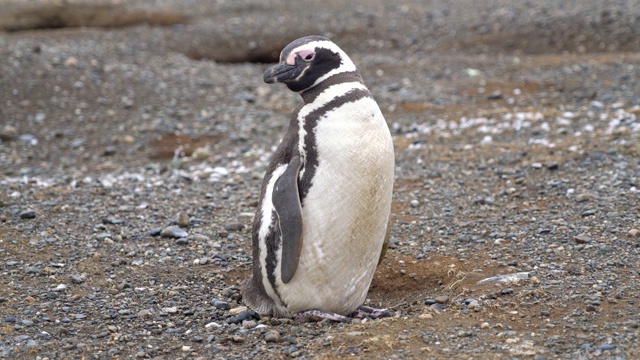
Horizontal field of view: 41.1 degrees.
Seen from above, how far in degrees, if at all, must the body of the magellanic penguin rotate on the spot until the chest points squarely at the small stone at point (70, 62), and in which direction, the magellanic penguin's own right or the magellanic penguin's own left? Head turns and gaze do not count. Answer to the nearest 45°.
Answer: approximately 180°

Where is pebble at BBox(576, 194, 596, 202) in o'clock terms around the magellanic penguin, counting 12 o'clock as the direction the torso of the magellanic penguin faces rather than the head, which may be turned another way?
The pebble is roughly at 9 o'clock from the magellanic penguin.

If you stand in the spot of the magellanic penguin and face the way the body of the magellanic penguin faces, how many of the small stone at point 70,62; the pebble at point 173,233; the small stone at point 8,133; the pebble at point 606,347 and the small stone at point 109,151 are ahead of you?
1

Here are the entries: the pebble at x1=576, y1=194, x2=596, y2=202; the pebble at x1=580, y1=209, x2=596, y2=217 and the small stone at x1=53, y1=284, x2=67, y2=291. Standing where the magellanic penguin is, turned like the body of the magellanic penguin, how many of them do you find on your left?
2

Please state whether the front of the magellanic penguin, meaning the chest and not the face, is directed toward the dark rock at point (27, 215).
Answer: no

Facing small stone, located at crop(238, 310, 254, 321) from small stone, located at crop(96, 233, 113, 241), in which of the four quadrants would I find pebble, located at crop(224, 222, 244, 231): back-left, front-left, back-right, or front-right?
front-left

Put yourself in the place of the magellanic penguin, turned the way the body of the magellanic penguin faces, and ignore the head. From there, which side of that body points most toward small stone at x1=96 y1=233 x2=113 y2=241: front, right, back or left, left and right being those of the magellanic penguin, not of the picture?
back

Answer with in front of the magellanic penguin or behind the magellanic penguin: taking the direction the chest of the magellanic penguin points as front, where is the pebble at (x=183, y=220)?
behind

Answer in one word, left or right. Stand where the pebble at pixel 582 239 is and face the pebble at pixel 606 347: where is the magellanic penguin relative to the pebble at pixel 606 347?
right

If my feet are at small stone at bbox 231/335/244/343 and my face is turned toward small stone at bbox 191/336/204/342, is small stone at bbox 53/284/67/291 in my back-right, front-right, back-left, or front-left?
front-right

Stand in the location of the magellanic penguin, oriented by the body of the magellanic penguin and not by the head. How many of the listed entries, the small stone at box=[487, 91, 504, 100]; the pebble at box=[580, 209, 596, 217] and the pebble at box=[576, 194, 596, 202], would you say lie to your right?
0

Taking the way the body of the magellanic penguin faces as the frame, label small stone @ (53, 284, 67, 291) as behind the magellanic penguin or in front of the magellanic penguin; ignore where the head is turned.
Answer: behind

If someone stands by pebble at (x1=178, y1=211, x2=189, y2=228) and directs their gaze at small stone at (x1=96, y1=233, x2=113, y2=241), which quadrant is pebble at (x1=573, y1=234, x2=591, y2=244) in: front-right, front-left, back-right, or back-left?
back-left

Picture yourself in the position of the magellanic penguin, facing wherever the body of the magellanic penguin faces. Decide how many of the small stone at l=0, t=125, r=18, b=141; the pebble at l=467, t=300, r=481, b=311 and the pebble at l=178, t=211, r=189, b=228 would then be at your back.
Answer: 2

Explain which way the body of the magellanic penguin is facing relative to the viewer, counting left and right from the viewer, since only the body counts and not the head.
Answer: facing the viewer and to the right of the viewer

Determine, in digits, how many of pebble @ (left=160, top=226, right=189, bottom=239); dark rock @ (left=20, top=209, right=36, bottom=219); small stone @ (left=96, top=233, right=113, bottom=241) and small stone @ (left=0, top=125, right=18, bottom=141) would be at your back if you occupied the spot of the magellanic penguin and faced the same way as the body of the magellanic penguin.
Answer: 4

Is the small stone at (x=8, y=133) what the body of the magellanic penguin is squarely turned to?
no

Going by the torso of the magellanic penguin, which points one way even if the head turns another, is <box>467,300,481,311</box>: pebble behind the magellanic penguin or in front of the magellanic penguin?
in front

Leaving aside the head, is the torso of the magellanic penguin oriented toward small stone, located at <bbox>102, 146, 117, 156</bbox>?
no
